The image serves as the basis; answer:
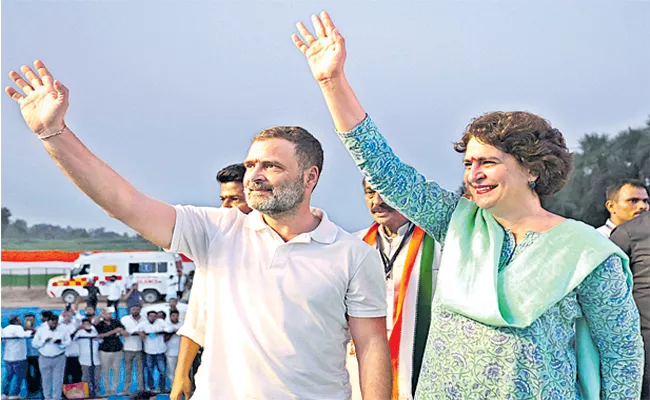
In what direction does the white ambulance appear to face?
to the viewer's left

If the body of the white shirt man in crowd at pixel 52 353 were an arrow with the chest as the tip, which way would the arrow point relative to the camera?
toward the camera

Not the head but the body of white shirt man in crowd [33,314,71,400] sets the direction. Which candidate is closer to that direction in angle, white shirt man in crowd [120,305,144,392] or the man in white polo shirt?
the man in white polo shirt

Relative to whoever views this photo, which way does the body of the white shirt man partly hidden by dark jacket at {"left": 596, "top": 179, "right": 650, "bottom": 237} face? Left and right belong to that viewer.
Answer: facing the viewer and to the right of the viewer

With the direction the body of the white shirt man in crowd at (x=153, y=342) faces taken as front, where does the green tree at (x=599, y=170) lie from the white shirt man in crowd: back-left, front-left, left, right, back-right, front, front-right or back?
left

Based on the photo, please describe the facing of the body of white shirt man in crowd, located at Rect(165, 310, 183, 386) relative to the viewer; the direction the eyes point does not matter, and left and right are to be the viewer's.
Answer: facing the viewer

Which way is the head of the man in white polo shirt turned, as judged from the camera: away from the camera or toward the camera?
toward the camera

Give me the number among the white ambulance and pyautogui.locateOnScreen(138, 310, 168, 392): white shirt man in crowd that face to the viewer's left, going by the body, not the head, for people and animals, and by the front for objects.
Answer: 1

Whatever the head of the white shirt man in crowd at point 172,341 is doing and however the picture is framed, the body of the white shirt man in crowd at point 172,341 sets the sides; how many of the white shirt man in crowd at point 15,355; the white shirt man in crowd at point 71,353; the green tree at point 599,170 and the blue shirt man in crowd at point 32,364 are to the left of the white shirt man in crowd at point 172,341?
1

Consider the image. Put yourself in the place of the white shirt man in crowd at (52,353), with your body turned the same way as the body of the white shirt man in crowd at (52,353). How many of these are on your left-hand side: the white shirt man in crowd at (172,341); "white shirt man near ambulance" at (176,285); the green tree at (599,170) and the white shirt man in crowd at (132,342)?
4

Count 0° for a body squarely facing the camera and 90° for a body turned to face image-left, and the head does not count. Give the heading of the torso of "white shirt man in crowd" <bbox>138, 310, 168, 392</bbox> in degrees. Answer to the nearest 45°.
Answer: approximately 0°

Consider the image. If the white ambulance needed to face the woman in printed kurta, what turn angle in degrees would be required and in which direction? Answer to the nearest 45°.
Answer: approximately 90° to its left

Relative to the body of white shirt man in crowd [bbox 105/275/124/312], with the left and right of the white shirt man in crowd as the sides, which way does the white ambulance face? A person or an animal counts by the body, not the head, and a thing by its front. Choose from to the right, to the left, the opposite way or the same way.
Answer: to the right

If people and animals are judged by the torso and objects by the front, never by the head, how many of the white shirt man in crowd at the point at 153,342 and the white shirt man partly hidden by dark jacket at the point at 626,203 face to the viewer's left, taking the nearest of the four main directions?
0

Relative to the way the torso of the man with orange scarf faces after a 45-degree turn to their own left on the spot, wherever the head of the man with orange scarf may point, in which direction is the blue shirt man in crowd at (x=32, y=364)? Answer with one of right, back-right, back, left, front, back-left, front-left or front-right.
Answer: back-right
